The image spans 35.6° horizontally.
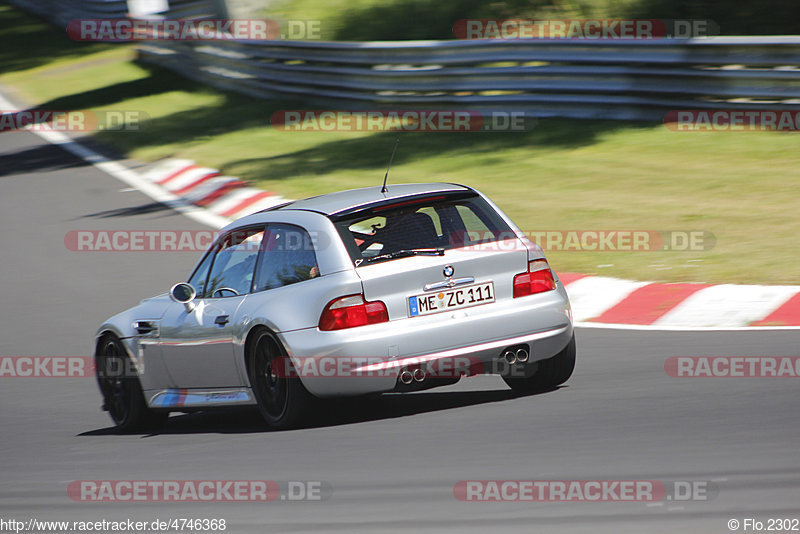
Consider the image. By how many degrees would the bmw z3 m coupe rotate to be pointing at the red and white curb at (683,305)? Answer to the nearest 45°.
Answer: approximately 90° to its right

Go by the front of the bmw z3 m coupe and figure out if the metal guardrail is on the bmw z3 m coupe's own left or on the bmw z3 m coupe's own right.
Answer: on the bmw z3 m coupe's own right

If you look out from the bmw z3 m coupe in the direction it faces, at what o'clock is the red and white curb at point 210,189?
The red and white curb is roughly at 1 o'clock from the bmw z3 m coupe.

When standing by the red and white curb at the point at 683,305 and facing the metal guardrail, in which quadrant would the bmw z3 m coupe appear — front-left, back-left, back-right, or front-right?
back-left

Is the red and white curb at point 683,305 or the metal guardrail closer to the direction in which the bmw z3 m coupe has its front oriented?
the metal guardrail

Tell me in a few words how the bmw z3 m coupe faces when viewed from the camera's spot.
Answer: facing away from the viewer and to the left of the viewer
